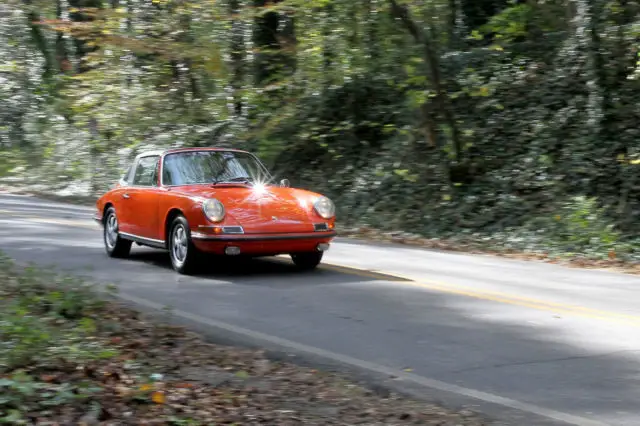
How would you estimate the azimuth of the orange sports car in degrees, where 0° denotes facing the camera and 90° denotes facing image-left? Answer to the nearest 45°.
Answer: approximately 315°
